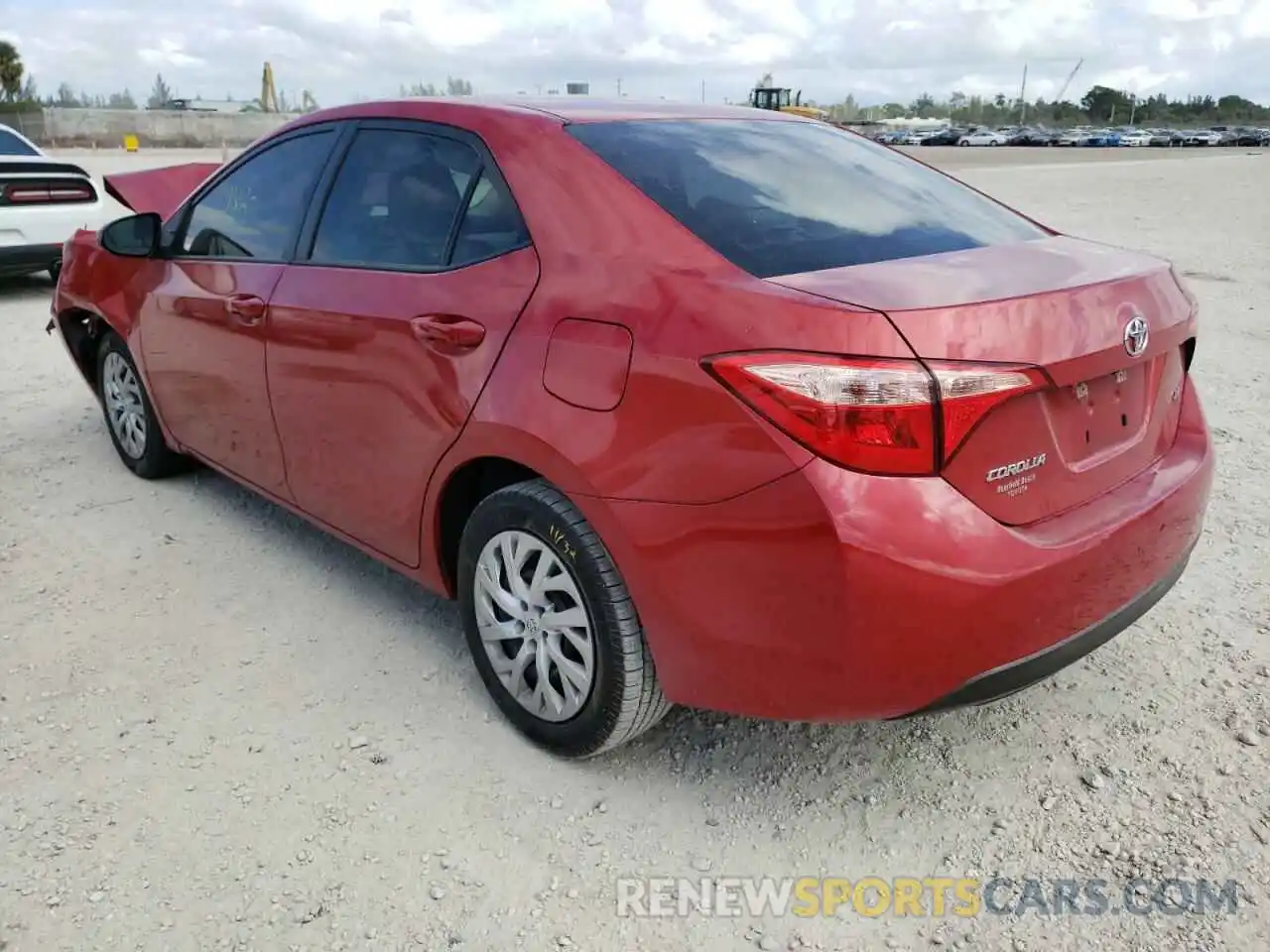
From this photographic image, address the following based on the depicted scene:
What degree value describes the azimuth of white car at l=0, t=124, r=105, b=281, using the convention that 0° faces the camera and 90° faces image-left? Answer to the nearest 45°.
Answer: approximately 180°

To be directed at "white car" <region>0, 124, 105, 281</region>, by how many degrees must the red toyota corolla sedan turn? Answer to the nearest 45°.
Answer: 0° — it already faces it

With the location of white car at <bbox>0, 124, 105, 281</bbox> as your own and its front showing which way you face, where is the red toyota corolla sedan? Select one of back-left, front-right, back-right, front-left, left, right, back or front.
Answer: back

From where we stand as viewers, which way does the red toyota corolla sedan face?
facing away from the viewer and to the left of the viewer

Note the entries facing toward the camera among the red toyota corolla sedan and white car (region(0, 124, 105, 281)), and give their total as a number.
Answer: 0
